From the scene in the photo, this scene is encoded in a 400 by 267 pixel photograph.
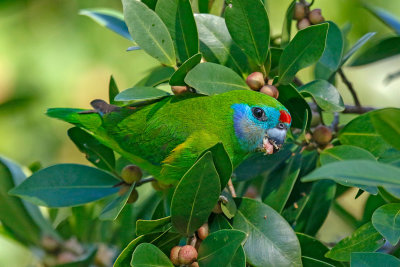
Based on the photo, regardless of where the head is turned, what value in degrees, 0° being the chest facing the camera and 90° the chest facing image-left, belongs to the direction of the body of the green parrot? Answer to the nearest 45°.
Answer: approximately 270°

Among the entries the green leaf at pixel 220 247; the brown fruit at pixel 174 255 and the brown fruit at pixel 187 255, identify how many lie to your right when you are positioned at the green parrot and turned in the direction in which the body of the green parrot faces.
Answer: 3

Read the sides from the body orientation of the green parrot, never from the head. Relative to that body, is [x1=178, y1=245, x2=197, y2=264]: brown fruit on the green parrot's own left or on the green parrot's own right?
on the green parrot's own right

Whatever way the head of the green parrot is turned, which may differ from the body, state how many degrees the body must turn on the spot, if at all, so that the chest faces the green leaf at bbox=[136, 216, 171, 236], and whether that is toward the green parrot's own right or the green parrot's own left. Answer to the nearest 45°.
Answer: approximately 90° to the green parrot's own right

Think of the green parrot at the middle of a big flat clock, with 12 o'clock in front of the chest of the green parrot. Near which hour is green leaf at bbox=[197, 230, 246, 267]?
The green leaf is roughly at 3 o'clock from the green parrot.
